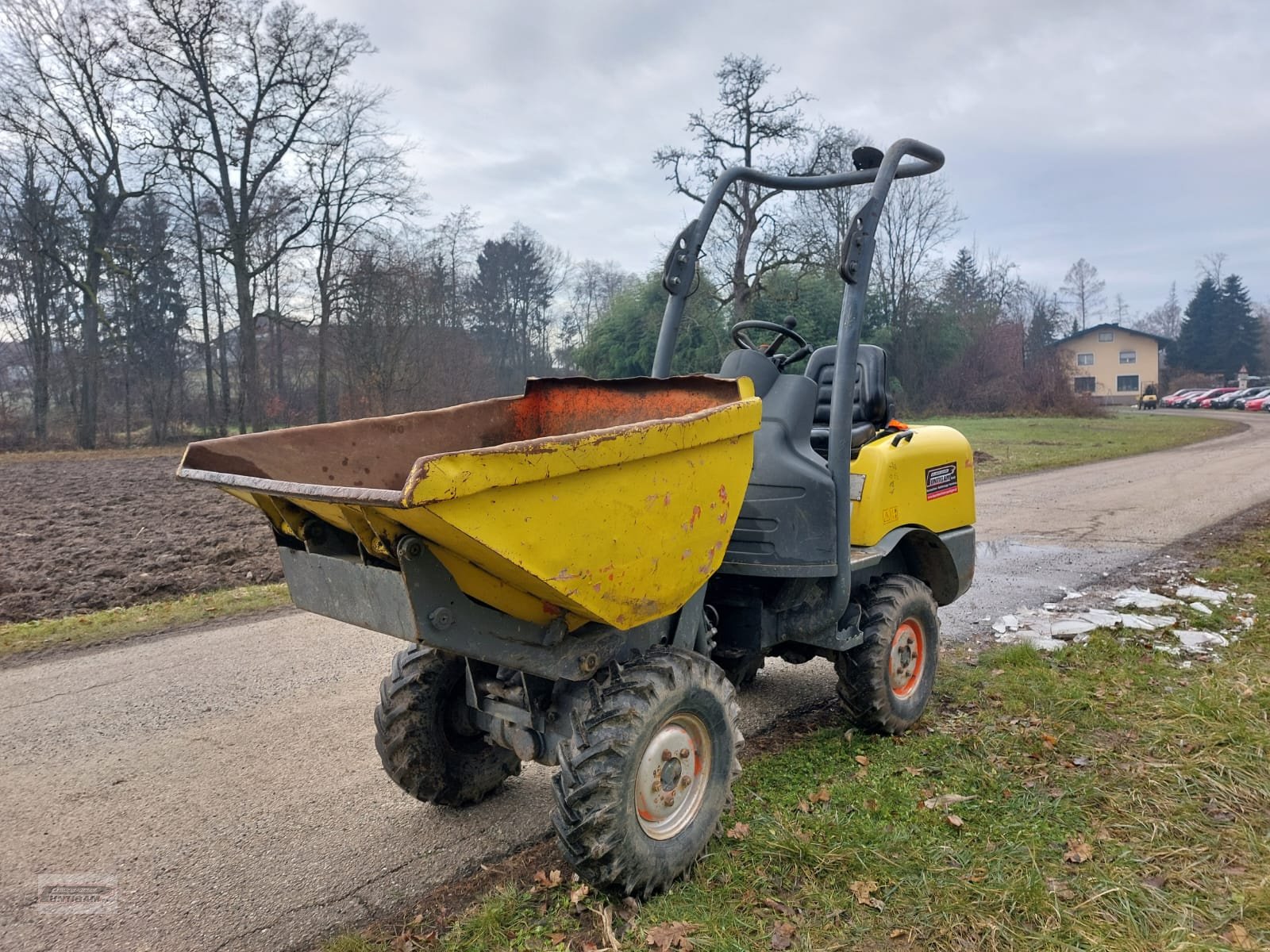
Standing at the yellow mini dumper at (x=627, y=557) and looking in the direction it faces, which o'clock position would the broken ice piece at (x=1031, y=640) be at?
The broken ice piece is roughly at 6 o'clock from the yellow mini dumper.

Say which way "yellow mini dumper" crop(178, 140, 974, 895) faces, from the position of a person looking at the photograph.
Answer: facing the viewer and to the left of the viewer

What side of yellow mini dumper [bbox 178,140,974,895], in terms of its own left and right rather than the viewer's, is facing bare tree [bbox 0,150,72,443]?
right

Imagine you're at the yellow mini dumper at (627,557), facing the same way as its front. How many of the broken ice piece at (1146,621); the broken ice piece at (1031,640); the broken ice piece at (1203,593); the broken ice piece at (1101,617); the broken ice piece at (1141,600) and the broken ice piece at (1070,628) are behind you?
6

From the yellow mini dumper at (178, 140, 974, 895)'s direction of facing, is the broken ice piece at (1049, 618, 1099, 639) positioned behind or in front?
behind

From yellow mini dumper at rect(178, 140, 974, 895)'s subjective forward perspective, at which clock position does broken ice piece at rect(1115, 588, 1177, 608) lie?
The broken ice piece is roughly at 6 o'clock from the yellow mini dumper.

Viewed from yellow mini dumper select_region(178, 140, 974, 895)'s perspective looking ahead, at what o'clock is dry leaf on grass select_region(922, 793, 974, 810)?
The dry leaf on grass is roughly at 7 o'clock from the yellow mini dumper.

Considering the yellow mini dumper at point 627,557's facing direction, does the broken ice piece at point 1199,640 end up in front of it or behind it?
behind

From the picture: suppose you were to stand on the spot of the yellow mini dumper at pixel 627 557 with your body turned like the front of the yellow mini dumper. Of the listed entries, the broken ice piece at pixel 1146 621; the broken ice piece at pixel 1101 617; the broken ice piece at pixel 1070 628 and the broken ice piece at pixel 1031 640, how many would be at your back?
4

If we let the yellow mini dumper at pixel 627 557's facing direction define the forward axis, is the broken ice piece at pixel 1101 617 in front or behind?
behind

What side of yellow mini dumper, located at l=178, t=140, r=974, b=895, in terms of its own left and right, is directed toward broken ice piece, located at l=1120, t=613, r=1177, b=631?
back
